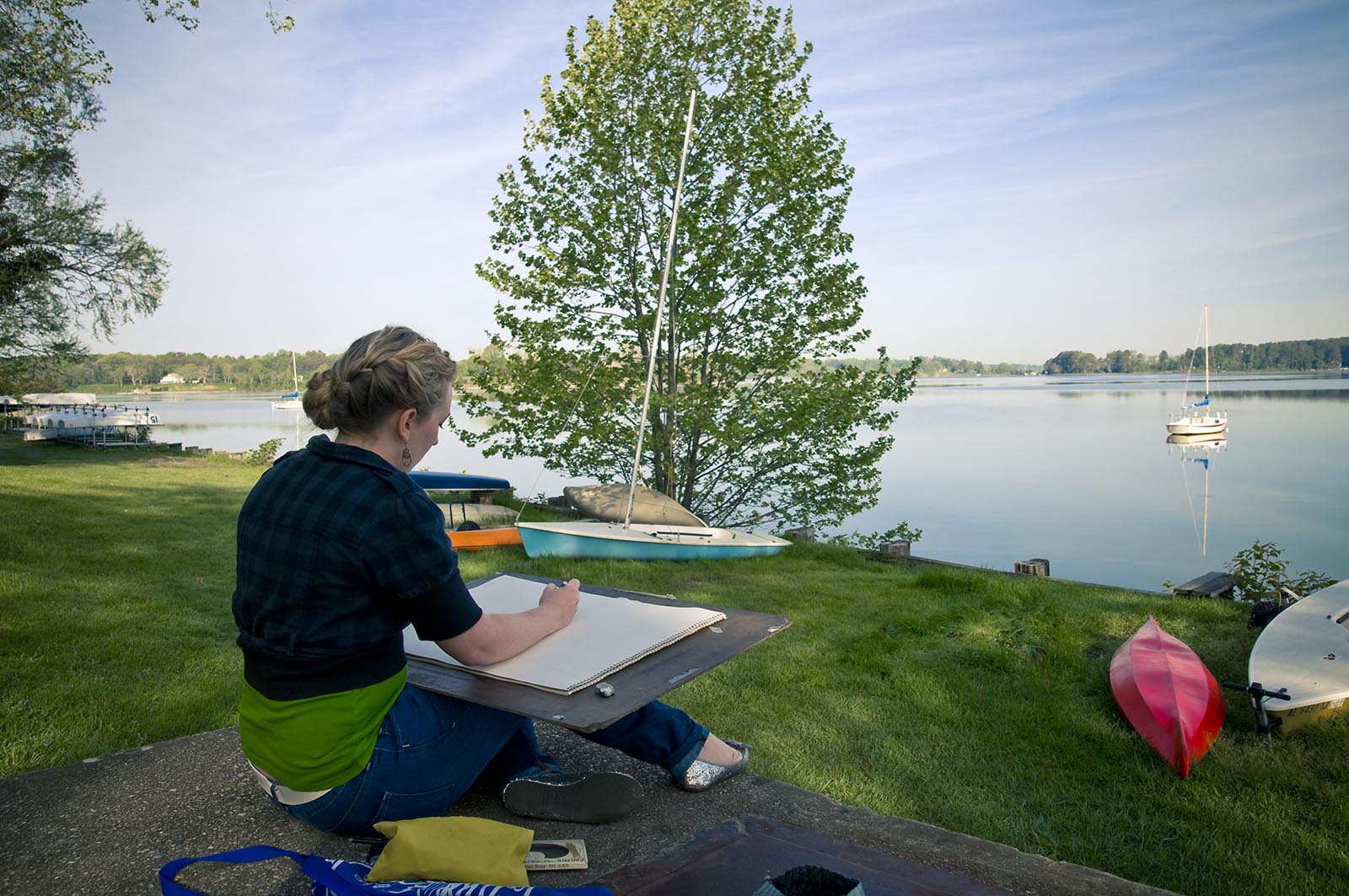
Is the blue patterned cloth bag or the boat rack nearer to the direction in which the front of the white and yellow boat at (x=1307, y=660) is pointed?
the blue patterned cloth bag

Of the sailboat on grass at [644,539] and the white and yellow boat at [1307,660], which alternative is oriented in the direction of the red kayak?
the white and yellow boat

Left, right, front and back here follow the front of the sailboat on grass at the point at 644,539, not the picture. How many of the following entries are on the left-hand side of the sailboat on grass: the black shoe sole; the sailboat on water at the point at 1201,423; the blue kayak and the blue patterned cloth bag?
2

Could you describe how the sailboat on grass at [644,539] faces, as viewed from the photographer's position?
facing to the left of the viewer

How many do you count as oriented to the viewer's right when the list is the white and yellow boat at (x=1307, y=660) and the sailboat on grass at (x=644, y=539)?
0

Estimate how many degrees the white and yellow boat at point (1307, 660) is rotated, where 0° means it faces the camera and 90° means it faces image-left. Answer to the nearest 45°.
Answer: approximately 45°

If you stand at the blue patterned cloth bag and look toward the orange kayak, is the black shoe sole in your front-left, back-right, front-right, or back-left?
front-right

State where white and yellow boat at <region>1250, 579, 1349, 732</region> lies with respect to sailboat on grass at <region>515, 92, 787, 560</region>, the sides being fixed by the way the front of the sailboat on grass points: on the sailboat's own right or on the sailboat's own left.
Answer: on the sailboat's own left

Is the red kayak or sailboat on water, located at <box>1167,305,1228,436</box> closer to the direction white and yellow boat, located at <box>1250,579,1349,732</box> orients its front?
the red kayak

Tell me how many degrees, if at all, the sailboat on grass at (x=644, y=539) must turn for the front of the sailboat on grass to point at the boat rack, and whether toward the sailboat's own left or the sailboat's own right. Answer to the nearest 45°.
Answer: approximately 45° to the sailboat's own right

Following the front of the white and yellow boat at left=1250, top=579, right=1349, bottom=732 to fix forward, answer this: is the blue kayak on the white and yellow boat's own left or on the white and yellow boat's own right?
on the white and yellow boat's own right
